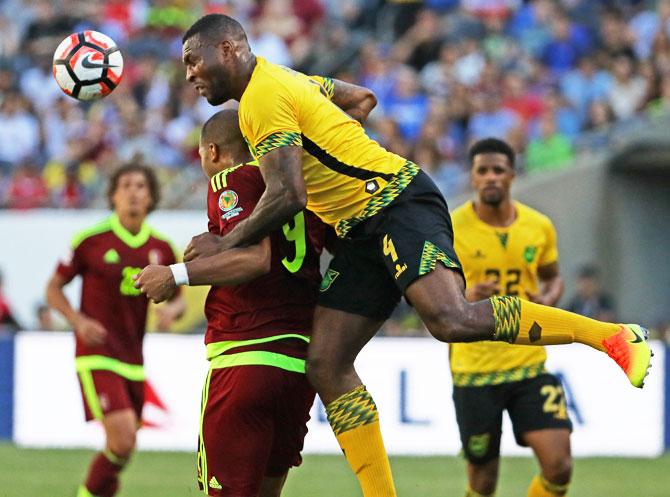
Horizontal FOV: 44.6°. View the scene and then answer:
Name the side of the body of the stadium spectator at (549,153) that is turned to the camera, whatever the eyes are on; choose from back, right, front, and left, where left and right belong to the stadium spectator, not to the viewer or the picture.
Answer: front

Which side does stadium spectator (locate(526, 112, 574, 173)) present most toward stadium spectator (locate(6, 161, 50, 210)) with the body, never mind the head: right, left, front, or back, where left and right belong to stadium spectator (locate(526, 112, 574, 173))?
right

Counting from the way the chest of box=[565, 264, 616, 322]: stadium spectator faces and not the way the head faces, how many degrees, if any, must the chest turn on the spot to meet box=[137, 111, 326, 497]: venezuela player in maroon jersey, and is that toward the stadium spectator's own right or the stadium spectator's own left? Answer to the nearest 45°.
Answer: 0° — they already face them

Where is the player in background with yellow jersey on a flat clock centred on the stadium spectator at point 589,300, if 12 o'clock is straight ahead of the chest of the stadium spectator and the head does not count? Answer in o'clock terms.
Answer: The player in background with yellow jersey is roughly at 12 o'clock from the stadium spectator.

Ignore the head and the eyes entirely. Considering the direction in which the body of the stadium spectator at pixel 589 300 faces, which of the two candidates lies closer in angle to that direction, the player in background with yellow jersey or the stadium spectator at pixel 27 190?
the player in background with yellow jersey

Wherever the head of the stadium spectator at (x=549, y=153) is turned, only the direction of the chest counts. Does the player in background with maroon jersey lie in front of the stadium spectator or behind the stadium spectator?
in front

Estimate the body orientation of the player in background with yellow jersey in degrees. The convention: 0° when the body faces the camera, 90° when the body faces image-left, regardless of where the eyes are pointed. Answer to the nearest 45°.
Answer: approximately 0°

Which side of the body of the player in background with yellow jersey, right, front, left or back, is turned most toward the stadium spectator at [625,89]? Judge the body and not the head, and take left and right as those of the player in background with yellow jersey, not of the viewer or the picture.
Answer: back

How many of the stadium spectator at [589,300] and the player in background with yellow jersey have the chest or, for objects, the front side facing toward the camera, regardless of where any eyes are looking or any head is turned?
2
